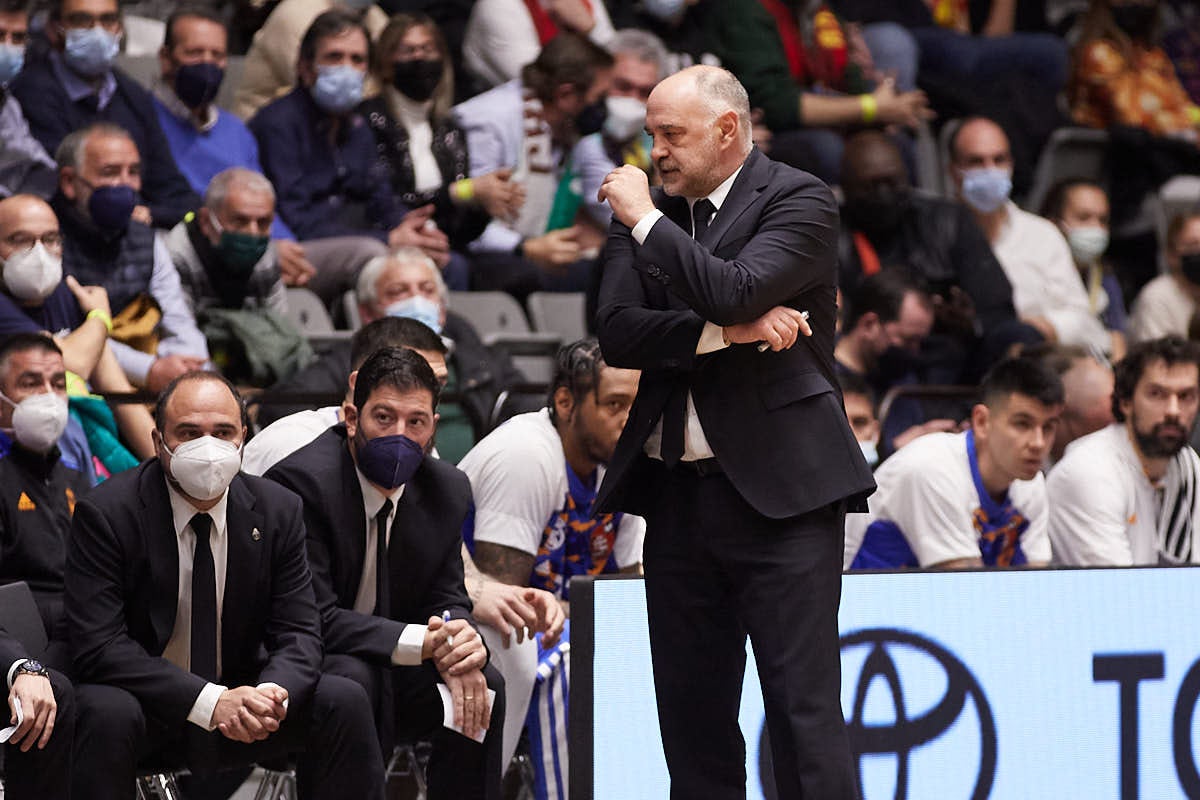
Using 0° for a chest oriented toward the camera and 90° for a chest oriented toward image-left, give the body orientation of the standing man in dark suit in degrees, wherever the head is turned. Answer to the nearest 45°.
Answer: approximately 45°

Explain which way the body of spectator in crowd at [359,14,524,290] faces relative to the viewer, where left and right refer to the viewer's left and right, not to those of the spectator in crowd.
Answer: facing the viewer and to the right of the viewer

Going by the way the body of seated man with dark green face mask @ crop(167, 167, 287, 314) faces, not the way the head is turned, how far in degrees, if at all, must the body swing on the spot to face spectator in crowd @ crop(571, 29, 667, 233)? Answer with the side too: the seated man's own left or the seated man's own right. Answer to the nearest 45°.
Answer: approximately 90° to the seated man's own left

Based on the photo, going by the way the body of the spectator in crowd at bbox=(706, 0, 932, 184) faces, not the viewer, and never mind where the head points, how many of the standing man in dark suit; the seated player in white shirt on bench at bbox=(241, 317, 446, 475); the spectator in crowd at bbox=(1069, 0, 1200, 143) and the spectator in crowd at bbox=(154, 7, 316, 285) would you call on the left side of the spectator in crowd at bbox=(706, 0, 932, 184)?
1

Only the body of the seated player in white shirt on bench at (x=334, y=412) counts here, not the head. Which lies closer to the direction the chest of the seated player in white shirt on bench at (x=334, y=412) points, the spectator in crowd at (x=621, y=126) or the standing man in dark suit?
the standing man in dark suit

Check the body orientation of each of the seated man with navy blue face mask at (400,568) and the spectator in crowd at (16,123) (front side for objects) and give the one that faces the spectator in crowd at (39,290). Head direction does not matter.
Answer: the spectator in crowd at (16,123)

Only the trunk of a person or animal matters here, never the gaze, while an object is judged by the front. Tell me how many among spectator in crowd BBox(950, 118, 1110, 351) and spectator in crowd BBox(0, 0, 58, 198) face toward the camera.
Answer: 2

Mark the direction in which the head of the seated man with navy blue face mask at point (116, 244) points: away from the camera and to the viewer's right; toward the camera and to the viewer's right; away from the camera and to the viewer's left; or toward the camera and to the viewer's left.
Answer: toward the camera and to the viewer's right

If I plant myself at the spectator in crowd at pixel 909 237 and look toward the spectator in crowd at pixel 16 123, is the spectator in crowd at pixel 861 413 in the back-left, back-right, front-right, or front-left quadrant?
front-left

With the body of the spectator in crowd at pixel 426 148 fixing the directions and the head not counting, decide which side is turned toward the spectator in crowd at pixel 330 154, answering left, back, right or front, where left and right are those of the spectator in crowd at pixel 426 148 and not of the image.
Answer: right
